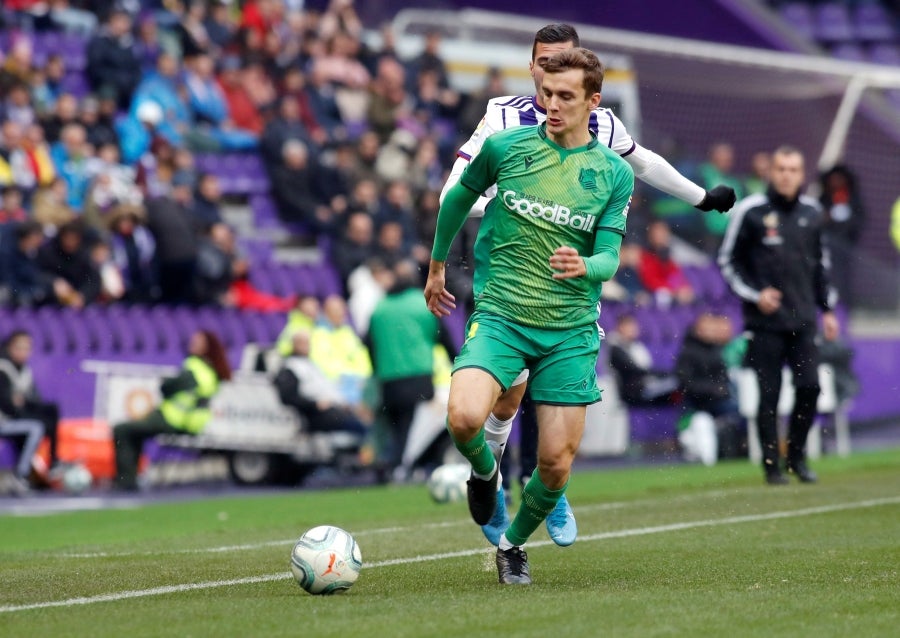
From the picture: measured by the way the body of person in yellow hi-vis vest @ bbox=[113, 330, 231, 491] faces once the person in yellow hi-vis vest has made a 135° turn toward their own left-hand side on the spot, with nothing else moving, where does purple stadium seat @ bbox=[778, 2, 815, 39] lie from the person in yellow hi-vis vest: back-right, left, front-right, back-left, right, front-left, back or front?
left

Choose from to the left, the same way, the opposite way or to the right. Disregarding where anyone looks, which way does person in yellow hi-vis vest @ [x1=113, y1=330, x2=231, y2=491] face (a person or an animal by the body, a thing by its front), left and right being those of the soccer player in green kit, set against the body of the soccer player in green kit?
to the right

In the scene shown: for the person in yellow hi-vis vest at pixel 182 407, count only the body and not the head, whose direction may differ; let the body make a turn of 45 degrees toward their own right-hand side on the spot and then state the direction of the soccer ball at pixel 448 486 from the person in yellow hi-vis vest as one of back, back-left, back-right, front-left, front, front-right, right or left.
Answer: back

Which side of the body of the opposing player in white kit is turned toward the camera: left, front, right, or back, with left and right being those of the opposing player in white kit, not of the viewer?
front

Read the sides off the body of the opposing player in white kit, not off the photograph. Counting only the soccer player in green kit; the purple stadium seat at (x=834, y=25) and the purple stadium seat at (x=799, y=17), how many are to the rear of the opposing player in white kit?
2

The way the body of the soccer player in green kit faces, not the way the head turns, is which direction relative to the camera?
toward the camera

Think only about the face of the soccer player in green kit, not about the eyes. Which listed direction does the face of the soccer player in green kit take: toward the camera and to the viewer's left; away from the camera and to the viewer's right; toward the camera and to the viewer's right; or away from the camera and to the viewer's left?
toward the camera and to the viewer's left

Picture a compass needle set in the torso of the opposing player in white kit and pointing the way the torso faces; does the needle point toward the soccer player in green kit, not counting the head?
yes

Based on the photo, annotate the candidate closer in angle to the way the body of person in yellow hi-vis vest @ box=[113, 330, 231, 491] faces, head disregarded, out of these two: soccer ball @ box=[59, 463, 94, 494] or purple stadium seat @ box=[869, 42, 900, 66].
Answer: the soccer ball

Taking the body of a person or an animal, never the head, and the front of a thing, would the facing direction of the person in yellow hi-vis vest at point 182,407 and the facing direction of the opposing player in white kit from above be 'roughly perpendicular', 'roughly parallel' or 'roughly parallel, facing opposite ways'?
roughly perpendicular

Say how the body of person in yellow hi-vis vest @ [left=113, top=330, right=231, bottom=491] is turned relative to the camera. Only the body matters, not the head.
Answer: to the viewer's left

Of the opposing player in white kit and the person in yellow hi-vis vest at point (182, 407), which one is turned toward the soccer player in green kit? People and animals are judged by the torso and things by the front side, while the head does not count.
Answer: the opposing player in white kit

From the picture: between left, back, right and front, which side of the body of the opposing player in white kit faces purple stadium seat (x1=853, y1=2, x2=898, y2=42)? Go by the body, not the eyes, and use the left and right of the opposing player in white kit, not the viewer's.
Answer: back

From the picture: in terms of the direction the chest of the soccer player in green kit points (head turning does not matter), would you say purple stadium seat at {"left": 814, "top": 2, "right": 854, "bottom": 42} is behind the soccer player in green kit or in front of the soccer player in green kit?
behind
